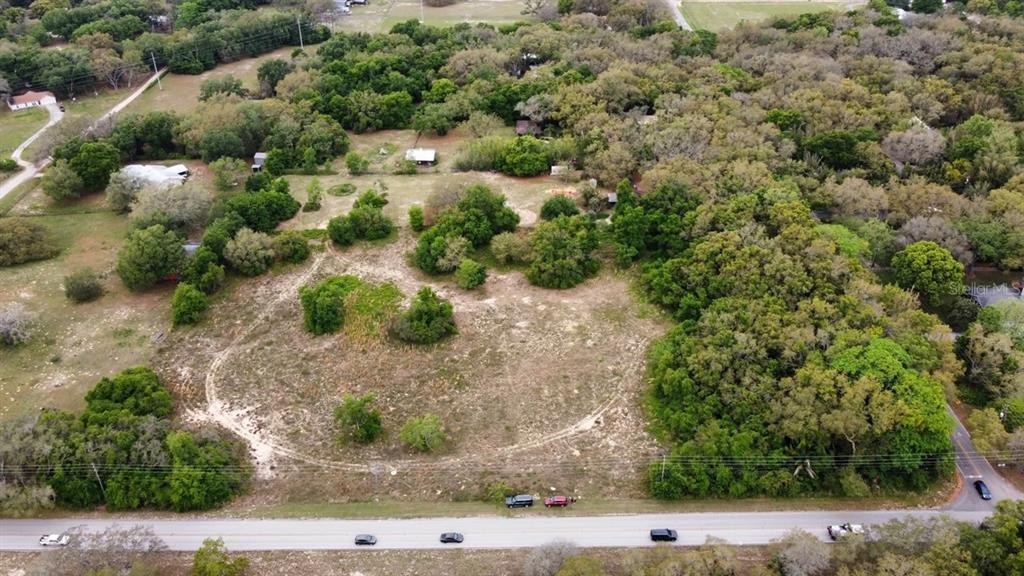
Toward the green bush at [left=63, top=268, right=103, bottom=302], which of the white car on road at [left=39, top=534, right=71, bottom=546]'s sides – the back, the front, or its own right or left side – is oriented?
left

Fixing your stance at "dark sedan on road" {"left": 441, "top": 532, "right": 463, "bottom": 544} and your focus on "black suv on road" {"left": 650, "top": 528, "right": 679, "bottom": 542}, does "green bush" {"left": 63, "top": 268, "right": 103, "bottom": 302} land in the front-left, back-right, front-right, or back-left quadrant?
back-left

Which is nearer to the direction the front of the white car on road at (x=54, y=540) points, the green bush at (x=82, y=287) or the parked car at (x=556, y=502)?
the parked car

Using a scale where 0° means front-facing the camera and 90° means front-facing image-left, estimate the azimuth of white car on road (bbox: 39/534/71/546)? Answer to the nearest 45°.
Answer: approximately 270°

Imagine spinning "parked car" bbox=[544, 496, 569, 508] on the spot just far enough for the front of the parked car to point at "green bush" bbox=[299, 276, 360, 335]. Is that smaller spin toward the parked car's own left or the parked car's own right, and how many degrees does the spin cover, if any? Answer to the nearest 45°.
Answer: approximately 45° to the parked car's own right

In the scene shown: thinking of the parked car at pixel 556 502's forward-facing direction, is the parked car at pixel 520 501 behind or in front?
in front

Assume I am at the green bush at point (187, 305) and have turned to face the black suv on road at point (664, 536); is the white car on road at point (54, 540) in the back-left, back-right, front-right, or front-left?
front-right

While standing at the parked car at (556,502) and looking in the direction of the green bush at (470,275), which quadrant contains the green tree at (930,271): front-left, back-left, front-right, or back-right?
front-right

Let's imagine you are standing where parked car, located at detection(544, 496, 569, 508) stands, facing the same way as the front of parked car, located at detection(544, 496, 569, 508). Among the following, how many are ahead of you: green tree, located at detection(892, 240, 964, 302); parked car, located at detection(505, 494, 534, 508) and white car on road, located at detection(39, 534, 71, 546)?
2

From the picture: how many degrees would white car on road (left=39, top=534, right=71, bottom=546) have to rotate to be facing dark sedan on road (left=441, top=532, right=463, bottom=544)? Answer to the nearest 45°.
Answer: approximately 45° to its right

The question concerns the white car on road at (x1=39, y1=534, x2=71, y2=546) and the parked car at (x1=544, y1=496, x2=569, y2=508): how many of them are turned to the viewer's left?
1

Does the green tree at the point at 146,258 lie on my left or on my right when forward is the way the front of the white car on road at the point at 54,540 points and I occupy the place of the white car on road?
on my left

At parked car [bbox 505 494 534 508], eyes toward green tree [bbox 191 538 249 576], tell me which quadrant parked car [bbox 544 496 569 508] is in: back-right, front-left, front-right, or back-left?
back-left

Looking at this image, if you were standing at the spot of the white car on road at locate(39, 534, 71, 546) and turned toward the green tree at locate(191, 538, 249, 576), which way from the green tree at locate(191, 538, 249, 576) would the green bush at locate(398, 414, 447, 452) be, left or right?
left

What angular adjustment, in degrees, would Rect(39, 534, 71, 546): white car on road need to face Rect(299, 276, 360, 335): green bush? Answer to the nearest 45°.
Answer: approximately 45° to its left

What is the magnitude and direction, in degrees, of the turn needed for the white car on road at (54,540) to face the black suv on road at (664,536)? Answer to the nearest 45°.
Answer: approximately 45° to its right

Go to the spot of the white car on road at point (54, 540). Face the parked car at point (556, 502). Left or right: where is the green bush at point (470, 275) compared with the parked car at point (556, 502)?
left

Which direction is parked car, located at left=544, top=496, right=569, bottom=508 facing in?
to the viewer's left

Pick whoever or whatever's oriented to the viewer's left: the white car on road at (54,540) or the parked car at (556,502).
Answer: the parked car
